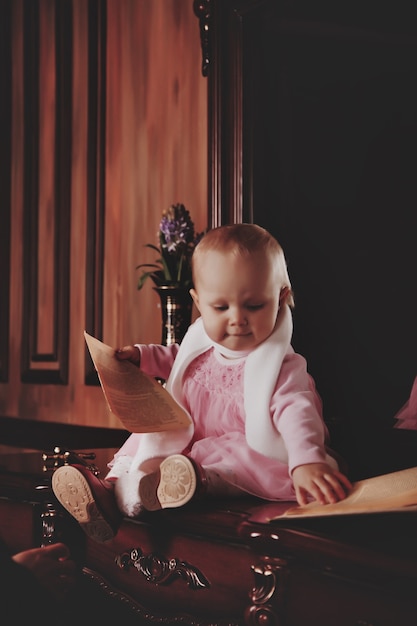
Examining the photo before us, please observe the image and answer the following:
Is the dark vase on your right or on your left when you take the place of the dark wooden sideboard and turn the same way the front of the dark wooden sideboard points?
on your right

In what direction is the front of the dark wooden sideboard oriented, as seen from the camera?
facing the viewer and to the left of the viewer
